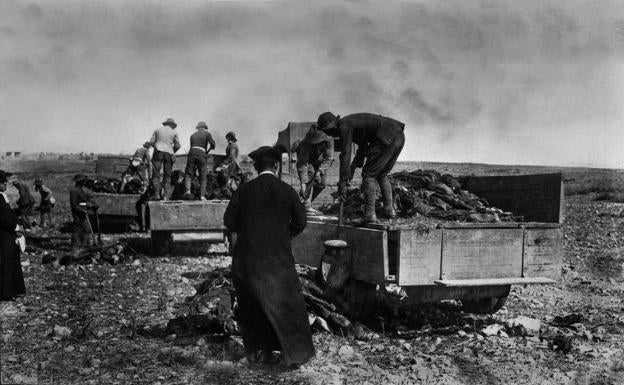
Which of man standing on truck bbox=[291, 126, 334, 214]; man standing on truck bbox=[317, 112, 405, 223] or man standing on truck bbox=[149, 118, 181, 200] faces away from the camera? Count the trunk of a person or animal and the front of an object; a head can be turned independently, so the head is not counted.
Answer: man standing on truck bbox=[149, 118, 181, 200]

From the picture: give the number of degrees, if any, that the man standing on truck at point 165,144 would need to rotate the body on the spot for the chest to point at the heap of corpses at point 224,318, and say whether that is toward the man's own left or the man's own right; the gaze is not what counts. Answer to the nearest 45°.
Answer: approximately 180°

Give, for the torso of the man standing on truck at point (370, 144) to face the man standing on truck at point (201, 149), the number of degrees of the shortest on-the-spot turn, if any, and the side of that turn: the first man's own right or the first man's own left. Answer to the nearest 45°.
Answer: approximately 45° to the first man's own right

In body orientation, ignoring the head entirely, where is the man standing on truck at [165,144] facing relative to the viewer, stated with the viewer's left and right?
facing away from the viewer

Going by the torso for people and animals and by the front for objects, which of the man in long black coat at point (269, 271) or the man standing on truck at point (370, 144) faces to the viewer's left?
the man standing on truck

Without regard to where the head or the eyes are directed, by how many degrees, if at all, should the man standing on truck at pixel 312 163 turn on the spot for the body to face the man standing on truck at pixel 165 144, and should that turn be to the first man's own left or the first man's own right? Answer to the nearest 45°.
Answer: approximately 135° to the first man's own right

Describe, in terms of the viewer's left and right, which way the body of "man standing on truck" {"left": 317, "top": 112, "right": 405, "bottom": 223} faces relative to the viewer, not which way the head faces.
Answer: facing to the left of the viewer

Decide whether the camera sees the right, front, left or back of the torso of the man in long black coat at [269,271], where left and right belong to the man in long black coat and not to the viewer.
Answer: back

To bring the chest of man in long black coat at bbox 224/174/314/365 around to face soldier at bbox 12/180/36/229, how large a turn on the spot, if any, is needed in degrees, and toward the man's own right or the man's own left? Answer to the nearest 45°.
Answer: approximately 45° to the man's own left
